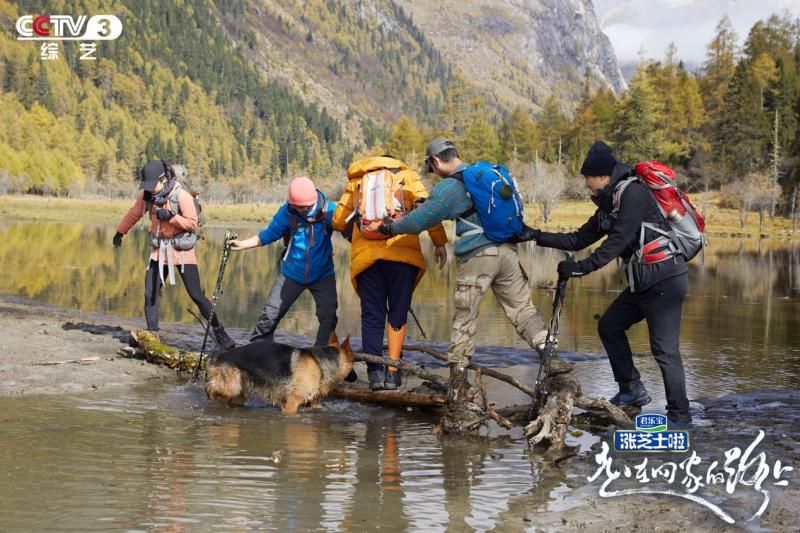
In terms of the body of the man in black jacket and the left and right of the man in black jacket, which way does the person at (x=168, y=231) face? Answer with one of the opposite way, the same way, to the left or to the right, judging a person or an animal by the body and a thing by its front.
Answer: to the left

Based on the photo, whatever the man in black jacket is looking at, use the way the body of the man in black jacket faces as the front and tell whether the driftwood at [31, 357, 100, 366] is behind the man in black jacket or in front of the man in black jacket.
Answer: in front

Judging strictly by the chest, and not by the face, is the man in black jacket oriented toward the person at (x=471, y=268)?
yes

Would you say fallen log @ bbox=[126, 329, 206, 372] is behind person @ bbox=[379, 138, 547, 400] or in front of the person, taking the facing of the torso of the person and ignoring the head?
in front

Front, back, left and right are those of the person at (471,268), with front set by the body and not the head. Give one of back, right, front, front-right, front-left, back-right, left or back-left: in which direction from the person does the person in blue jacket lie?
front

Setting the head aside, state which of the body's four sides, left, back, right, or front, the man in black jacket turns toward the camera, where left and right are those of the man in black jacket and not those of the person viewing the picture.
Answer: left

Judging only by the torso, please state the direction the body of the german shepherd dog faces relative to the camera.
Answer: to the viewer's right

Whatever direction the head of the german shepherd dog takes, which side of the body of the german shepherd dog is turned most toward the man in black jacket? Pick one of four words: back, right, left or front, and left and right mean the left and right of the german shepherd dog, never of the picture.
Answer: front

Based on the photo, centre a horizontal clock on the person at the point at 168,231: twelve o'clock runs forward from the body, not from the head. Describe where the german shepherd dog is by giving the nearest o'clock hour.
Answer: The german shepherd dog is roughly at 10 o'clock from the person.

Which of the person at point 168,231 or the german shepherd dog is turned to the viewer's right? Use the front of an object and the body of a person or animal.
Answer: the german shepherd dog

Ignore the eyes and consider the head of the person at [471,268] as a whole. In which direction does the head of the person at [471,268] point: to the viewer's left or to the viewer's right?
to the viewer's left
